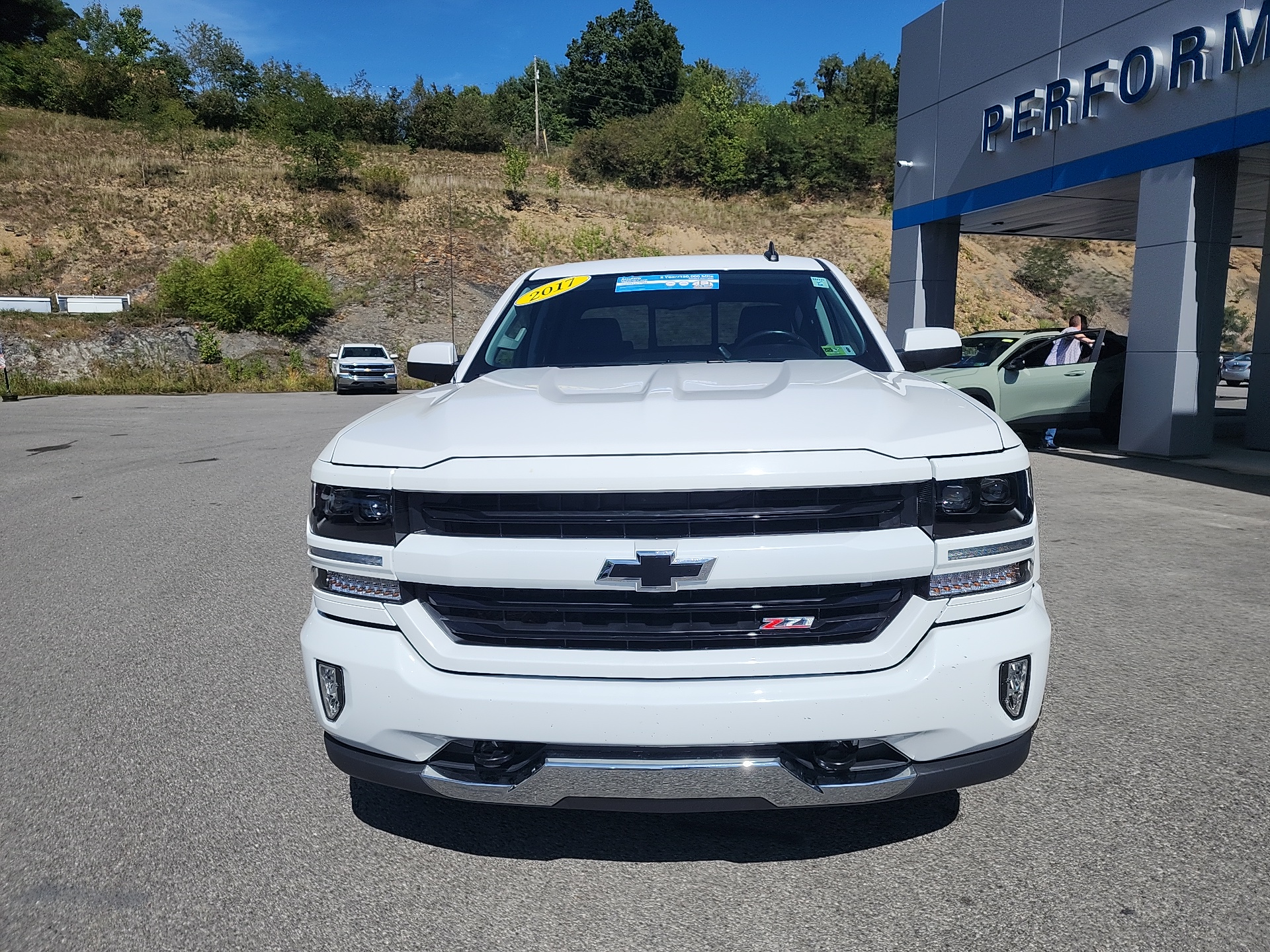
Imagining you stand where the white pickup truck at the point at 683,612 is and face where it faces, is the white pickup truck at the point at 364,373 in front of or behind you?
behind

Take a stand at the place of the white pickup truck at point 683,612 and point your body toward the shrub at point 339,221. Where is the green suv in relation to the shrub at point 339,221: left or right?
right

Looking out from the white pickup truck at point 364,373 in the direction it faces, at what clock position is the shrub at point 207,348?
The shrub is roughly at 5 o'clock from the white pickup truck.

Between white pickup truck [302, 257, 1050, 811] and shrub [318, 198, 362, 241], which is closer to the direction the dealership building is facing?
the white pickup truck

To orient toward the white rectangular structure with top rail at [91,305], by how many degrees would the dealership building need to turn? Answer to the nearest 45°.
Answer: approximately 45° to its right

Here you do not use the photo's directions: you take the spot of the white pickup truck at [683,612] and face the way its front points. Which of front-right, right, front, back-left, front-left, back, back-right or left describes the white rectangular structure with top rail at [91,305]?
back-right

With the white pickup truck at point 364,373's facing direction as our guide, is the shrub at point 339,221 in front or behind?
behind

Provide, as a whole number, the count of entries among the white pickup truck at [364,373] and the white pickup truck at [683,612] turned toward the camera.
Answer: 2

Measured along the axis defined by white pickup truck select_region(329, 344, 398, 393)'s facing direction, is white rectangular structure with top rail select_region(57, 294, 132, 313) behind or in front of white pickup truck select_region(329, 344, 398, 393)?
behind

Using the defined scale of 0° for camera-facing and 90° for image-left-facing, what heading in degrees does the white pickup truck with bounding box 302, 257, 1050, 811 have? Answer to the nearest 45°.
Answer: approximately 0°

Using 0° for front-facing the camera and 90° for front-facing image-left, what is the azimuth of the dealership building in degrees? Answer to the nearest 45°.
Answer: approximately 45°

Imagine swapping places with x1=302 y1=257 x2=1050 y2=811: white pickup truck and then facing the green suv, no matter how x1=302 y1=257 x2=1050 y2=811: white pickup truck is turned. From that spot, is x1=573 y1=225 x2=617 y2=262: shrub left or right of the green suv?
left

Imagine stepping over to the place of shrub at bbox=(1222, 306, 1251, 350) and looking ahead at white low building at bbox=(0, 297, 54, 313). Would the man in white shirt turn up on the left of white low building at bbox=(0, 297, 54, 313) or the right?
left

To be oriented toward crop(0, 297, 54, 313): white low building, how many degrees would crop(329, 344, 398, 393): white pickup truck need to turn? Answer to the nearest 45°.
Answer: approximately 135° to its right
